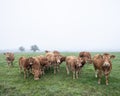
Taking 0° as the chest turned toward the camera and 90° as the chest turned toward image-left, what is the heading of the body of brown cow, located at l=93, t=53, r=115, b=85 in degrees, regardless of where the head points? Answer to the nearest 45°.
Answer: approximately 315°

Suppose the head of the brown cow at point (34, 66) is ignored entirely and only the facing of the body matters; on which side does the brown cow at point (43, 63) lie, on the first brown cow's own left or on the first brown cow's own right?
on the first brown cow's own left
